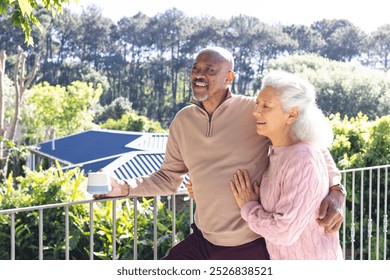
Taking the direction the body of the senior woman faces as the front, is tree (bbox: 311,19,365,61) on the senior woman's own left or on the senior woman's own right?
on the senior woman's own right

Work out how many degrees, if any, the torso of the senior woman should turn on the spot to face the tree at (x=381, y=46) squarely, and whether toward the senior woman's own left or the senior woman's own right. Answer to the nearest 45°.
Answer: approximately 90° to the senior woman's own right

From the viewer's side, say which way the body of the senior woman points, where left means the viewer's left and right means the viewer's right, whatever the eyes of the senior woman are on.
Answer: facing to the left of the viewer
